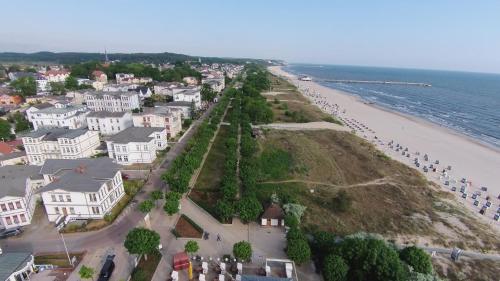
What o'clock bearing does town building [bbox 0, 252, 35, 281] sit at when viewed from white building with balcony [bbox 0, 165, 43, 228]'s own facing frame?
The town building is roughly at 12 o'clock from the white building with balcony.

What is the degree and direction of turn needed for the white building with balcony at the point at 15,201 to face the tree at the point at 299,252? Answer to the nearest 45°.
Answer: approximately 45° to its left

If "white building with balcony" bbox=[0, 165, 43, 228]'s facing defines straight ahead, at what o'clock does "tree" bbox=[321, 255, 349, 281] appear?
The tree is roughly at 11 o'clock from the white building with balcony.

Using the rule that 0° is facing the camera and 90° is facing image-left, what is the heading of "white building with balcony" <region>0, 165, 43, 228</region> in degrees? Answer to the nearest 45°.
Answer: approximately 0°

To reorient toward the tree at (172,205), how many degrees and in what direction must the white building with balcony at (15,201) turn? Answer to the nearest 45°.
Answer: approximately 45° to its left

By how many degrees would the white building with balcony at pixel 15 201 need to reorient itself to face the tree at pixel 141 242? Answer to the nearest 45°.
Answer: approximately 45° to its left

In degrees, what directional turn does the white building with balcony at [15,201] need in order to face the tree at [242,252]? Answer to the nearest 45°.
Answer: approximately 45° to its left

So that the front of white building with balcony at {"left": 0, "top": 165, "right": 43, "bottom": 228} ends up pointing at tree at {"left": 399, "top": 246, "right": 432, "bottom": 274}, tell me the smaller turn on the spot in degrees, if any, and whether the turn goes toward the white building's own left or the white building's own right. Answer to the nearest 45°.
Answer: approximately 45° to the white building's own left

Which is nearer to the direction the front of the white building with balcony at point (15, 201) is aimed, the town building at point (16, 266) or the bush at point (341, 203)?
the town building
